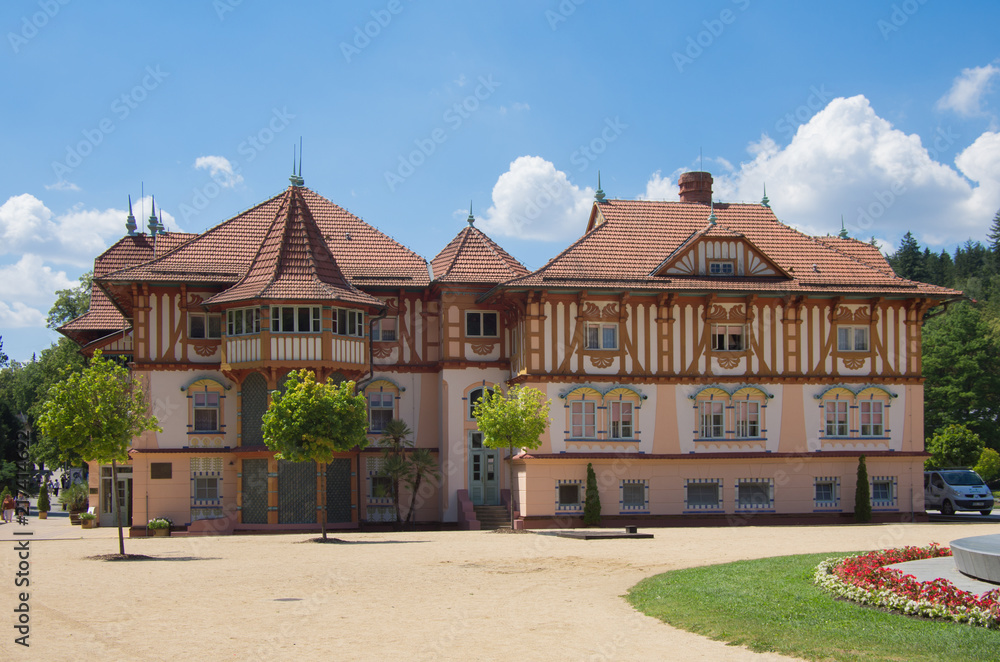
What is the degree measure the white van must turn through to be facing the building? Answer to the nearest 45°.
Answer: approximately 90° to its right

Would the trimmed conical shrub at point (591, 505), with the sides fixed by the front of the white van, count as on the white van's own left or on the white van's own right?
on the white van's own right

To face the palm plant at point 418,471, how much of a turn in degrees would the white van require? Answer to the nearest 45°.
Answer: approximately 90° to its right

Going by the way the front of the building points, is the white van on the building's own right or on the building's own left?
on the building's own left

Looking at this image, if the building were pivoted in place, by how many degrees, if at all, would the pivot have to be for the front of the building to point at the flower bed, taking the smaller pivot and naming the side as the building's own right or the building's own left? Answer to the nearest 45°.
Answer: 0° — it already faces it

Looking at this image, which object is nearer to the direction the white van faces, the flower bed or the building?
the flower bed

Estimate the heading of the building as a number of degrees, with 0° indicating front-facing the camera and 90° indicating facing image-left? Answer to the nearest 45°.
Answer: approximately 0°

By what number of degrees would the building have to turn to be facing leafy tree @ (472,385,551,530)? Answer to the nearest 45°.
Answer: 0° — it already faces it
